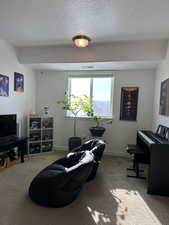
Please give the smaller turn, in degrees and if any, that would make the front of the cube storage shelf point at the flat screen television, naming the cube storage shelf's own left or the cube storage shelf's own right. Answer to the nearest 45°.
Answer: approximately 45° to the cube storage shelf's own right

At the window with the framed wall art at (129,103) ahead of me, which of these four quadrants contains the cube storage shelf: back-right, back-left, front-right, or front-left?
back-right

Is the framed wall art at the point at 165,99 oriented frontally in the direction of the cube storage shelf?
yes

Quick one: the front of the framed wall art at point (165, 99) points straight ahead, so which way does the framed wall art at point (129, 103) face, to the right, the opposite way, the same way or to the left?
to the left

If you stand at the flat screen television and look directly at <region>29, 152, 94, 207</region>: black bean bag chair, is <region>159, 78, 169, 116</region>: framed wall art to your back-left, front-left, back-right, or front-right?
front-left

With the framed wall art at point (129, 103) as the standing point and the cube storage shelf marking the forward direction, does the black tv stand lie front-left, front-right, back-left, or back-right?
front-left

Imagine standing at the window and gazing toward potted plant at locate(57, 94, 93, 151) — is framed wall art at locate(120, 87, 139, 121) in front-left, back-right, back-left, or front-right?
back-left

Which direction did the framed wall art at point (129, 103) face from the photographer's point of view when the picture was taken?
facing the viewer

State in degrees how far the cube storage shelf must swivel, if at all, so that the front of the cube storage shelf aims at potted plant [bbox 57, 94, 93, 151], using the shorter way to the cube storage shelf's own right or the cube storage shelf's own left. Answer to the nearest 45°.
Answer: approximately 90° to the cube storage shelf's own left

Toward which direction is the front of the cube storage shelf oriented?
toward the camera

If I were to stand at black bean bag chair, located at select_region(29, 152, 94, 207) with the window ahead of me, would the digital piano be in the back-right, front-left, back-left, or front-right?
front-right

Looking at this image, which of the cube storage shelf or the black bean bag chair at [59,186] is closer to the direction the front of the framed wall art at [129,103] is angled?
the black bean bag chair

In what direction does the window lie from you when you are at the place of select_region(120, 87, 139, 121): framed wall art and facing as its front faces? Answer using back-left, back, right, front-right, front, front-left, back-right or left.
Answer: right

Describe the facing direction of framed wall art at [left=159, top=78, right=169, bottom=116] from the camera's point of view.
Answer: facing to the left of the viewer

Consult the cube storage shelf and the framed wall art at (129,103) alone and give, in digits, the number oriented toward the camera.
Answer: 2

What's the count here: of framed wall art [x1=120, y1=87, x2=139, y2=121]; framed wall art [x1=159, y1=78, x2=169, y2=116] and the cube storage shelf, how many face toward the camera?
2

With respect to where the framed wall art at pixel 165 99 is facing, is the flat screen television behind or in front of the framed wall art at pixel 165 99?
in front

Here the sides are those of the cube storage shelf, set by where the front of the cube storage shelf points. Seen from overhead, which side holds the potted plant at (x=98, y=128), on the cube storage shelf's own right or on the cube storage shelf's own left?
on the cube storage shelf's own left
